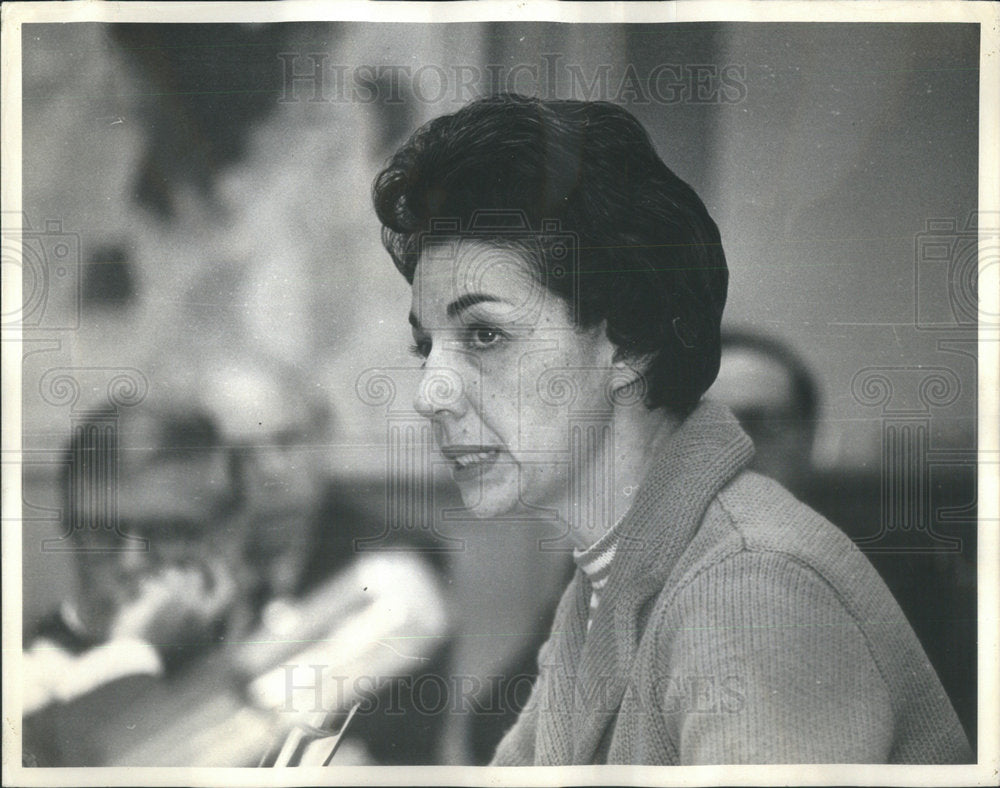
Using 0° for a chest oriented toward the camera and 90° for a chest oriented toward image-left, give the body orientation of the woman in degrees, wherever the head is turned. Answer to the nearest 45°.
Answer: approximately 90°

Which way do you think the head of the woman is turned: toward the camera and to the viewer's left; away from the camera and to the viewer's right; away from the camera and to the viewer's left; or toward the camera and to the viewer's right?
toward the camera and to the viewer's left
